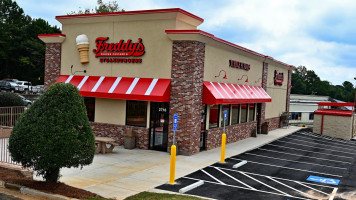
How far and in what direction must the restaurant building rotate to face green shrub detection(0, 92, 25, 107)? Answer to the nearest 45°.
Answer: approximately 45° to its right

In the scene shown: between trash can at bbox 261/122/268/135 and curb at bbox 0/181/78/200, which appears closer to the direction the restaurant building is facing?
the curb

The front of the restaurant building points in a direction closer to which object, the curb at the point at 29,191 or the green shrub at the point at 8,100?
the curb

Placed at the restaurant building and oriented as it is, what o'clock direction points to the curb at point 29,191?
The curb is roughly at 11 o'clock from the restaurant building.

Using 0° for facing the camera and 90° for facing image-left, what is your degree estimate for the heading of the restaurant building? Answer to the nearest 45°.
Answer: approximately 45°

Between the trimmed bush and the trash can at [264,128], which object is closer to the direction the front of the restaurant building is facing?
the trimmed bush

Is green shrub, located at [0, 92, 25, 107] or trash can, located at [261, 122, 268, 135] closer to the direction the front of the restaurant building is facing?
the green shrub
